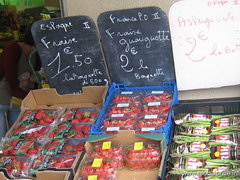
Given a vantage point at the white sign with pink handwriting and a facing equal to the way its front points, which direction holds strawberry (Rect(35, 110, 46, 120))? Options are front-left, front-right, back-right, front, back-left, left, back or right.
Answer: right

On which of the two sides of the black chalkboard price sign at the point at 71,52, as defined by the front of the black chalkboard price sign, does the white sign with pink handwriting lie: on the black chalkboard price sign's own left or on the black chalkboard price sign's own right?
on the black chalkboard price sign's own left

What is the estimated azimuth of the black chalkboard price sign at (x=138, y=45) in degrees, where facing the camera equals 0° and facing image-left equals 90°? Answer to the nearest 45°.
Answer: approximately 0°

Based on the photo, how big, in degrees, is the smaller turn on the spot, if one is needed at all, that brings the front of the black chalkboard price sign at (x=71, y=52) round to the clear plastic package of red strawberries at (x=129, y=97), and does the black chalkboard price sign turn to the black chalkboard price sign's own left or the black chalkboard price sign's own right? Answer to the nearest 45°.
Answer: approximately 45° to the black chalkboard price sign's own left

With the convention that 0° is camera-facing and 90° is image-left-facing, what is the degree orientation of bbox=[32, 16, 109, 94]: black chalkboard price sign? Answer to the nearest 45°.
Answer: approximately 0°

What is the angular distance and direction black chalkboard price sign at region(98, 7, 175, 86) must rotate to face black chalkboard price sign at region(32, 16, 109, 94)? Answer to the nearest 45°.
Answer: approximately 90° to its right
